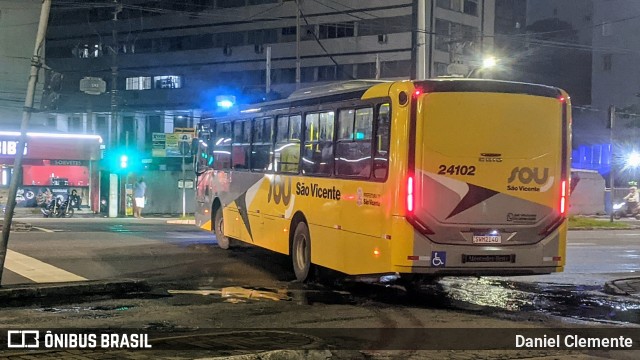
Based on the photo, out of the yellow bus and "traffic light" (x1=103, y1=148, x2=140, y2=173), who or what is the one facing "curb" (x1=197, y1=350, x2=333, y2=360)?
the traffic light

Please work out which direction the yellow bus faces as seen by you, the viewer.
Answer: facing away from the viewer and to the left of the viewer

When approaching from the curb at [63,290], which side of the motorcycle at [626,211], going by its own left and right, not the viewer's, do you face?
left

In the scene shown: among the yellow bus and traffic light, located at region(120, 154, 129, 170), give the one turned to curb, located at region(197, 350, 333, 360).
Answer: the traffic light

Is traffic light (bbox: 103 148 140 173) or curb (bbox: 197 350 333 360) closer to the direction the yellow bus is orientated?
the traffic light

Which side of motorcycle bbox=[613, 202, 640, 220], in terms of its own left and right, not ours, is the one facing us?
left

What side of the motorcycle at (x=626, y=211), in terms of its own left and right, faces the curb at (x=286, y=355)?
left

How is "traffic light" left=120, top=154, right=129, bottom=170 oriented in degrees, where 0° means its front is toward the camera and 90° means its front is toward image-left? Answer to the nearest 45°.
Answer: approximately 0°

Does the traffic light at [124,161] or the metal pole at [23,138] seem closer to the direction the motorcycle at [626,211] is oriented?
the traffic light

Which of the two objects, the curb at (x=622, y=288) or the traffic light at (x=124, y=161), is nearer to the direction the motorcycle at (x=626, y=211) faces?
the traffic light

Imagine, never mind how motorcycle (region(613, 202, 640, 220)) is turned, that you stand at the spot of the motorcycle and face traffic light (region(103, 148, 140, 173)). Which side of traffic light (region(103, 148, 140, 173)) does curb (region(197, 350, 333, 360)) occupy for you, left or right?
left
